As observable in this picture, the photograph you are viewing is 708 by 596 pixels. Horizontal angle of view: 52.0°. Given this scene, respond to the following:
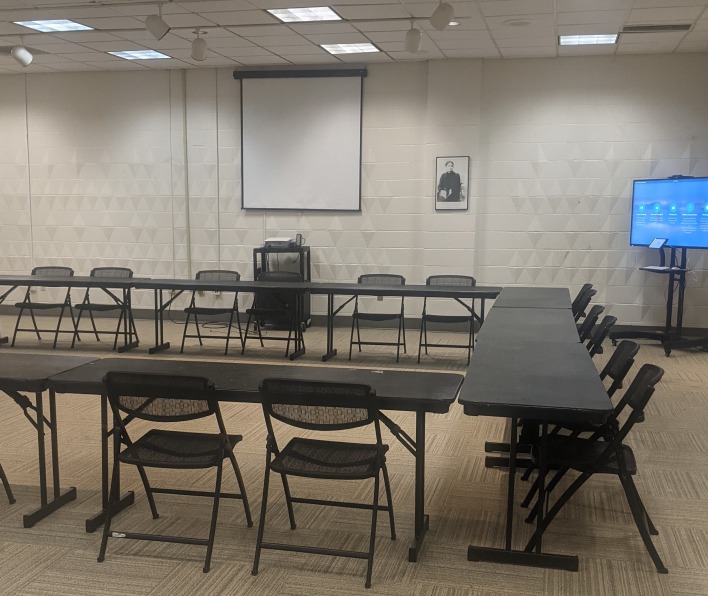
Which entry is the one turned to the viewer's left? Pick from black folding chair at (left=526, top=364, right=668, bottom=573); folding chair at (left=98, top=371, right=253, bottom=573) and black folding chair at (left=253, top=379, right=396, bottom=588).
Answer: black folding chair at (left=526, top=364, right=668, bottom=573)

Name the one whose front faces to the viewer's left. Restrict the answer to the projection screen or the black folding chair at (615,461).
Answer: the black folding chair

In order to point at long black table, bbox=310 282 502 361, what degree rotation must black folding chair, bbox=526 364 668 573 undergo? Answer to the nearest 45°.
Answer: approximately 45° to its right

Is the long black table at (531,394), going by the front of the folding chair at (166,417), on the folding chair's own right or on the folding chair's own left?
on the folding chair's own right

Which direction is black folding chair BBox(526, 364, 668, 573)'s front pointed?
to the viewer's left

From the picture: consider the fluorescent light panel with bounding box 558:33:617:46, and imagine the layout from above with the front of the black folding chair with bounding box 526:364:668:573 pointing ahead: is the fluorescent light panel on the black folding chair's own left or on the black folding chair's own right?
on the black folding chair's own right

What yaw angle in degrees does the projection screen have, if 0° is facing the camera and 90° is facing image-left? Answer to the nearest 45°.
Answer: approximately 0°

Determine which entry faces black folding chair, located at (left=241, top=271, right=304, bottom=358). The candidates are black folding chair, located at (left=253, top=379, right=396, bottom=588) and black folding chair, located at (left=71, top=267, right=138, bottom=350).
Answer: black folding chair, located at (left=253, top=379, right=396, bottom=588)

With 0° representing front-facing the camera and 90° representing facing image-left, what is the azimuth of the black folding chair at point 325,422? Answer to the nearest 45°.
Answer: approximately 180°
